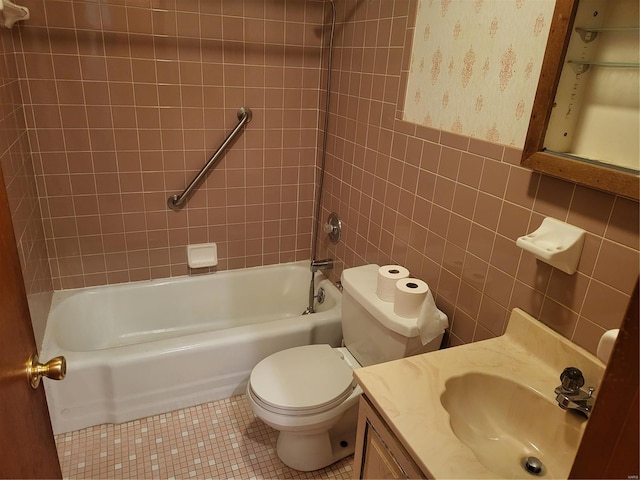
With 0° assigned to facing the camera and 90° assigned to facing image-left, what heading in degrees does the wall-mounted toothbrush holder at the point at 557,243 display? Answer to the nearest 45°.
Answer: approximately 45°

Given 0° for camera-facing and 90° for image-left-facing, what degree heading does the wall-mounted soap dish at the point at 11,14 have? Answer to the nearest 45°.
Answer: approximately 270°

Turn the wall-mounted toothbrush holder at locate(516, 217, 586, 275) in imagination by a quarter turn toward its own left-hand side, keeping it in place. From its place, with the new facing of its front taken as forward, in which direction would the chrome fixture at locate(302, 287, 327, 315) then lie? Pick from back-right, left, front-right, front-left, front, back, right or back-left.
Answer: back

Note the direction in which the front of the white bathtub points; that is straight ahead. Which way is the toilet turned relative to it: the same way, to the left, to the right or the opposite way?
to the right

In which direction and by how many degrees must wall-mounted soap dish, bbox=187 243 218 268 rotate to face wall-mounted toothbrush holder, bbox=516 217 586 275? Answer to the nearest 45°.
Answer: approximately 45° to its left

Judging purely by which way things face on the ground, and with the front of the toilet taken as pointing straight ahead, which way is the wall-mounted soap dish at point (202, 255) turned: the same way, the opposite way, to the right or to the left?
to the left

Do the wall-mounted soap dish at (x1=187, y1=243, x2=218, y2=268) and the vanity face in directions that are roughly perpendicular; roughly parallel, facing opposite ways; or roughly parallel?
roughly perpendicular
